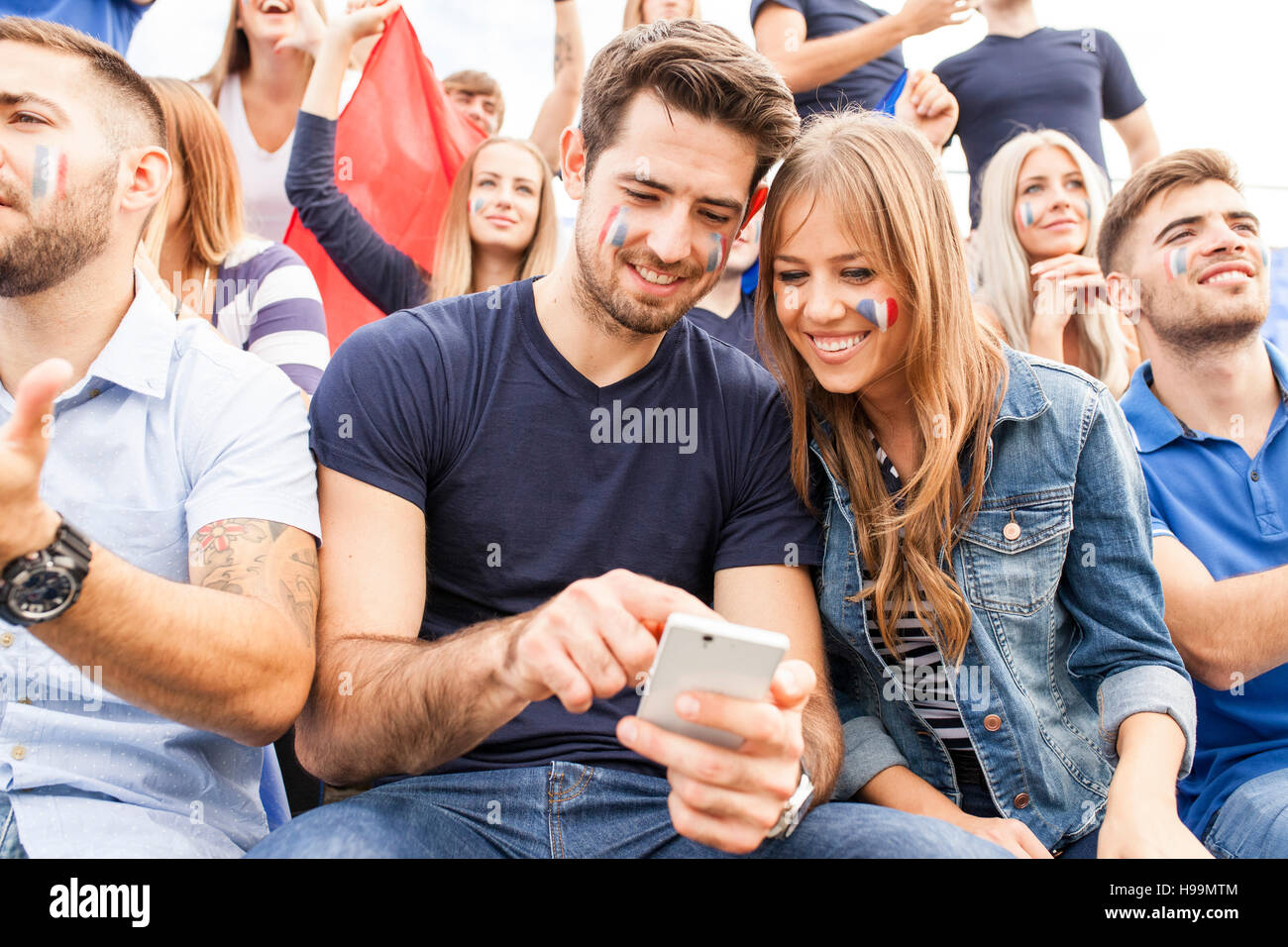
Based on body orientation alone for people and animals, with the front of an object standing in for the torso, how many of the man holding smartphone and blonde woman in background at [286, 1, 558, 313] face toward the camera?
2

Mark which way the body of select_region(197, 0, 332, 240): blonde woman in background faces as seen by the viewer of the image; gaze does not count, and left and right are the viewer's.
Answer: facing the viewer

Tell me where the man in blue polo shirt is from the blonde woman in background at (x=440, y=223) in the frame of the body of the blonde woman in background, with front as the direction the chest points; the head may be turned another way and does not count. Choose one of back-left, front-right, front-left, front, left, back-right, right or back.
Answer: front-left

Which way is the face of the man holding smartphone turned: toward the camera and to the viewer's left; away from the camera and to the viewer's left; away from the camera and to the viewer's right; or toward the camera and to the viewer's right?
toward the camera and to the viewer's right

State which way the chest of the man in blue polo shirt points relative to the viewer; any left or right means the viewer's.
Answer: facing the viewer and to the right of the viewer

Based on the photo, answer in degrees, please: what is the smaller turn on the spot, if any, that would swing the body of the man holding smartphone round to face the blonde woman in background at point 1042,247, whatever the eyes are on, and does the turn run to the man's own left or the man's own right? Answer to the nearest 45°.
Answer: approximately 135° to the man's own left

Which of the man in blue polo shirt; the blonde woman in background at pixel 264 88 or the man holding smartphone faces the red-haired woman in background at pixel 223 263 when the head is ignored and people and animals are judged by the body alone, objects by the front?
the blonde woman in background at pixel 264 88

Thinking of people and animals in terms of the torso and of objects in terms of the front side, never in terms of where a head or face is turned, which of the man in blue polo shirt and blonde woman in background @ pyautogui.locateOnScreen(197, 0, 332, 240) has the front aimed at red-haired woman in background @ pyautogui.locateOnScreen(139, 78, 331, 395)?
blonde woman in background @ pyautogui.locateOnScreen(197, 0, 332, 240)

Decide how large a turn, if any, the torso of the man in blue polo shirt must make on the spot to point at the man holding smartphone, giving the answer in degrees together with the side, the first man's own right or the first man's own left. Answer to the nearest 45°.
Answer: approximately 90° to the first man's own right
